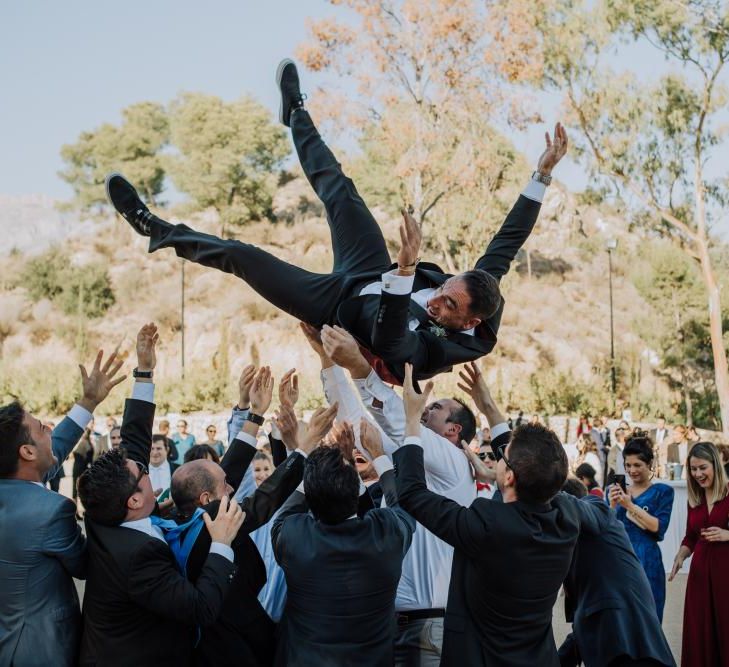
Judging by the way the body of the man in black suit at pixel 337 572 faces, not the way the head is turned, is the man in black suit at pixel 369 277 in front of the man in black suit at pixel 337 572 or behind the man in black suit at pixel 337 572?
in front

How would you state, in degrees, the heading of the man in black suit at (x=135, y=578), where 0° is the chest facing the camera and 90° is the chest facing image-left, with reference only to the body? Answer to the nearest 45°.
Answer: approximately 225°

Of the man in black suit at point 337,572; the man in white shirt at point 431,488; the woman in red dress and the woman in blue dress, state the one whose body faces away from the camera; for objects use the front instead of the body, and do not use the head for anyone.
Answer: the man in black suit

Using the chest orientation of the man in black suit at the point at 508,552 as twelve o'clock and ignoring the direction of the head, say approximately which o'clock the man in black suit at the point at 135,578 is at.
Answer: the man in black suit at the point at 135,578 is roughly at 10 o'clock from the man in black suit at the point at 508,552.

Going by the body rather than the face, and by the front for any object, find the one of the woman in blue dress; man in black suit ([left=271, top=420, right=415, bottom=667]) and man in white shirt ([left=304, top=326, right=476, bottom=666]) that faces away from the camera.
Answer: the man in black suit

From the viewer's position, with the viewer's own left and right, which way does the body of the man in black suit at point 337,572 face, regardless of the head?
facing away from the viewer

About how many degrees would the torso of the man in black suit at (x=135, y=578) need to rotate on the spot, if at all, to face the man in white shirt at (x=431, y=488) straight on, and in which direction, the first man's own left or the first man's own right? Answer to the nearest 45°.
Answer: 0° — they already face them

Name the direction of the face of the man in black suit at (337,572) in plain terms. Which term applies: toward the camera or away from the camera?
away from the camera
